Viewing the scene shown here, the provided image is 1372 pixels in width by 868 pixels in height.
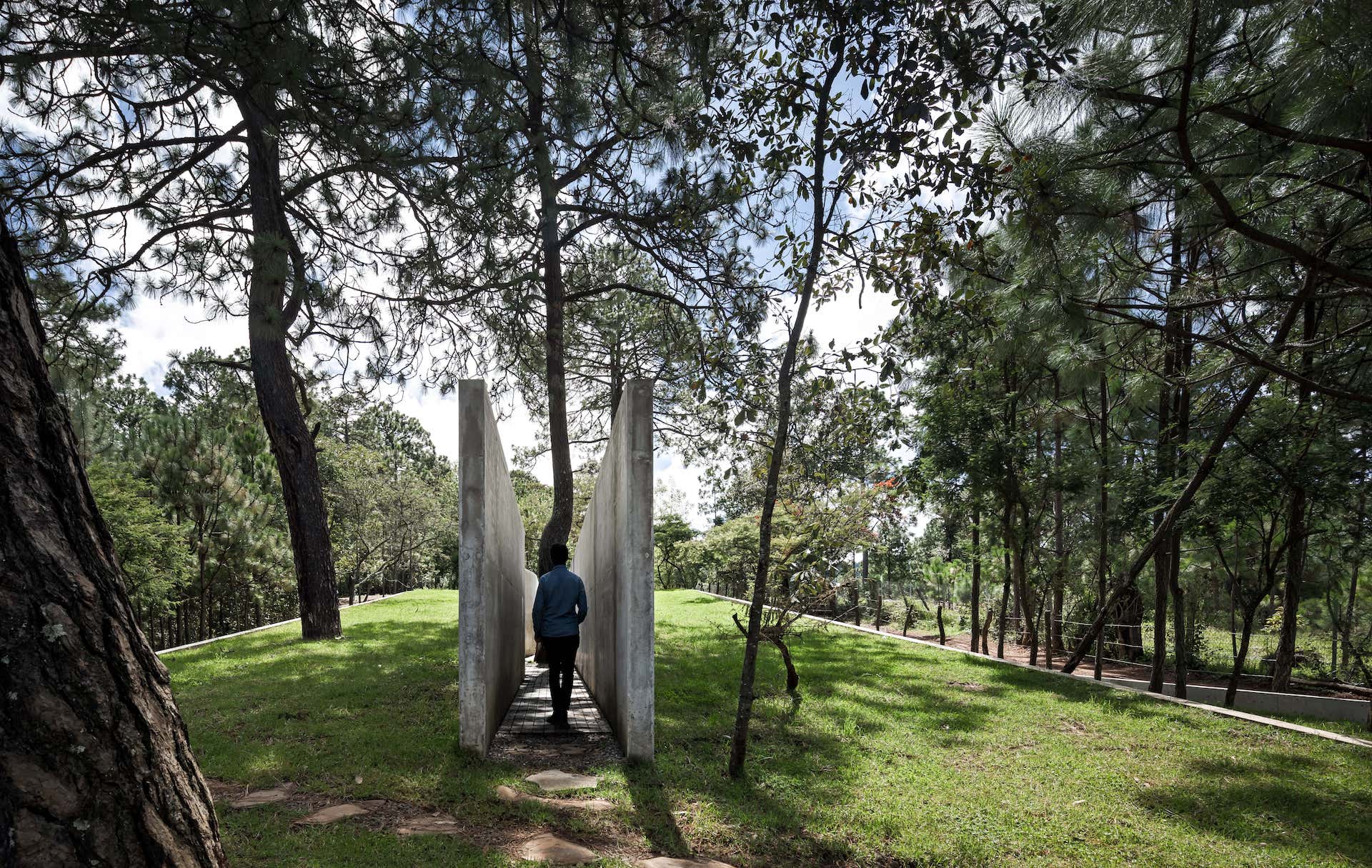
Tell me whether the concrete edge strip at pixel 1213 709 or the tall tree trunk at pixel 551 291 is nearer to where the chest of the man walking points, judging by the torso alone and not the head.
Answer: the tall tree trunk

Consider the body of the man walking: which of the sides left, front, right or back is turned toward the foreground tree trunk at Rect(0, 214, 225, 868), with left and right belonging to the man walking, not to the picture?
back

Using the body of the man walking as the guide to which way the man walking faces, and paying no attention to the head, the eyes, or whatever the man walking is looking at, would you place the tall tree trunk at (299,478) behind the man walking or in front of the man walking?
in front

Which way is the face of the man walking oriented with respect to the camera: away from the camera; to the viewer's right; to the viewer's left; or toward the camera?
away from the camera

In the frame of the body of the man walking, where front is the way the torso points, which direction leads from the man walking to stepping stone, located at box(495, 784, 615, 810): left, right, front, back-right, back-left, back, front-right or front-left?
back

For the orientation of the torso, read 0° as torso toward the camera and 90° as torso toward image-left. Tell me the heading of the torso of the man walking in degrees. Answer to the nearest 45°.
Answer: approximately 180°

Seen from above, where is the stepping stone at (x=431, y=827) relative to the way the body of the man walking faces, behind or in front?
behind

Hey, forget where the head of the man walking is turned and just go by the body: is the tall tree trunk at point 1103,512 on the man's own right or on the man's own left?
on the man's own right

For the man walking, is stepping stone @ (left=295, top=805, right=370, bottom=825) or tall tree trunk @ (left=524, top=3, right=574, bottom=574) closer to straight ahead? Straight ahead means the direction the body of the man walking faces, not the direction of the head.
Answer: the tall tree trunk
